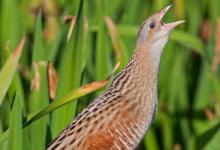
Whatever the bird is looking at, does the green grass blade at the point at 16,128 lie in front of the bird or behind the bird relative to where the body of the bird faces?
behind

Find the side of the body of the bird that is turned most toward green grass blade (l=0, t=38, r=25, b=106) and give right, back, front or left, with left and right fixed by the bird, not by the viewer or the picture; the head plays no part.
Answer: back

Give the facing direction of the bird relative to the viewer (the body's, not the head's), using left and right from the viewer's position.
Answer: facing to the right of the viewer
